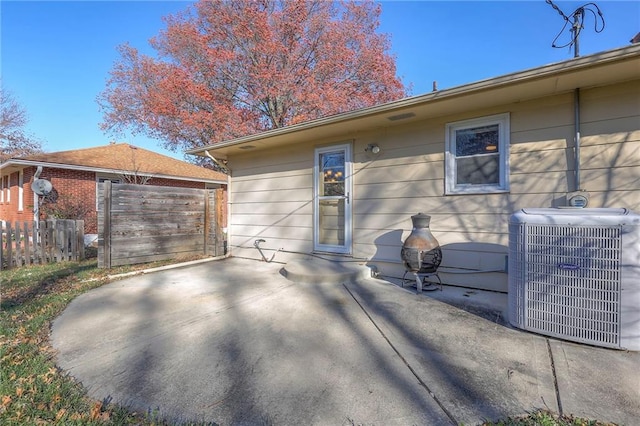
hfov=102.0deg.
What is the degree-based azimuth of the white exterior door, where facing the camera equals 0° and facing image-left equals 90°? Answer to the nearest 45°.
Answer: approximately 45°

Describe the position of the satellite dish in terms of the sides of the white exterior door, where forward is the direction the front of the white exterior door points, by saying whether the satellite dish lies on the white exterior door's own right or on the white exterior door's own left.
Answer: on the white exterior door's own right

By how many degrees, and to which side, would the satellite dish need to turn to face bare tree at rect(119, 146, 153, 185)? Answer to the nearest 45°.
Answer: approximately 90° to its left

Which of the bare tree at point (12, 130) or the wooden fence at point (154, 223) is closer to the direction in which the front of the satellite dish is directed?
the wooden fence

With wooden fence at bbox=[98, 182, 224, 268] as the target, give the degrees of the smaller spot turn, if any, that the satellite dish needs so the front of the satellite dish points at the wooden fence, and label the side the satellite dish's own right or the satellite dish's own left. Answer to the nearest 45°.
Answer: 0° — it already faces it

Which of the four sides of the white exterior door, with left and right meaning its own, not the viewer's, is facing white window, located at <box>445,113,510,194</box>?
left

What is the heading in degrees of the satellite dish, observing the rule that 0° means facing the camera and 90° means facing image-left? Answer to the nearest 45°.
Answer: approximately 0°

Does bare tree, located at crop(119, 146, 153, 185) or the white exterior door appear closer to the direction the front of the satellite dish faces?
the white exterior door

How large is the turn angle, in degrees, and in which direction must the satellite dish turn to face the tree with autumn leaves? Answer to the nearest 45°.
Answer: approximately 90° to its left

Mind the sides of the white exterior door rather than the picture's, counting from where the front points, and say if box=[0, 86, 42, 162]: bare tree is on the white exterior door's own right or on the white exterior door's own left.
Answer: on the white exterior door's own right
